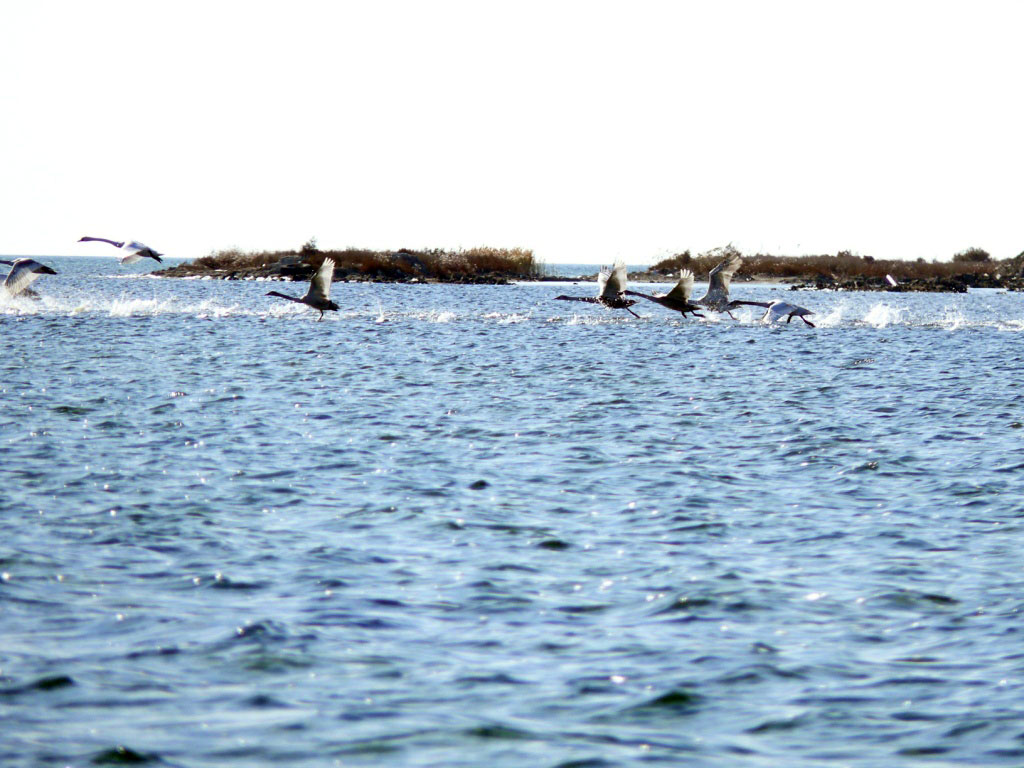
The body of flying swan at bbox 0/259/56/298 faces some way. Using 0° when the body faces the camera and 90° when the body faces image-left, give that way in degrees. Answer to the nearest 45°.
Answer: approximately 90°

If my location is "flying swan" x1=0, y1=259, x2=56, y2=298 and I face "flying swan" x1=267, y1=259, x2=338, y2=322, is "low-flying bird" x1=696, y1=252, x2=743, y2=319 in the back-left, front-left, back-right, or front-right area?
front-left

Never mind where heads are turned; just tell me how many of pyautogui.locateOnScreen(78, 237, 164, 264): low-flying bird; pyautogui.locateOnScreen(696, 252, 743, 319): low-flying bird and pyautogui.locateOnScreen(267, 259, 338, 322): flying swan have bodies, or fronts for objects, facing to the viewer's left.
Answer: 3

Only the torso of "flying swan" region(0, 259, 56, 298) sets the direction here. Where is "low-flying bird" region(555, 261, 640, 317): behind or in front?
behind

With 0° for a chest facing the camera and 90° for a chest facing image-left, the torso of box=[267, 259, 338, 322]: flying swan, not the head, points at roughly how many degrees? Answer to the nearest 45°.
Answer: approximately 90°

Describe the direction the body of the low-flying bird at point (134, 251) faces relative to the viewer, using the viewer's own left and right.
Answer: facing to the left of the viewer

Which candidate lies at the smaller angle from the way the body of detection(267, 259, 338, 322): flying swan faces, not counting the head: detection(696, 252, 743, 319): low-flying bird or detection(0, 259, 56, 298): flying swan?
the flying swan

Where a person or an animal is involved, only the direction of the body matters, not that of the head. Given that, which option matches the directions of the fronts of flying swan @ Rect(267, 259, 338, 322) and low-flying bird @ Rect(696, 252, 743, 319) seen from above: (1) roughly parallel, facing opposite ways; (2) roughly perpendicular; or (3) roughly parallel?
roughly parallel

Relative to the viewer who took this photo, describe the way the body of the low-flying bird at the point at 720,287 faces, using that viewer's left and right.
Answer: facing to the left of the viewer

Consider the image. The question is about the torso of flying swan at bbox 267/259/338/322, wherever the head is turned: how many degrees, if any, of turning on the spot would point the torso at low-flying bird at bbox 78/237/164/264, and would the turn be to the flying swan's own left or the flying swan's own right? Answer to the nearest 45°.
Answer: approximately 45° to the flying swan's own left
